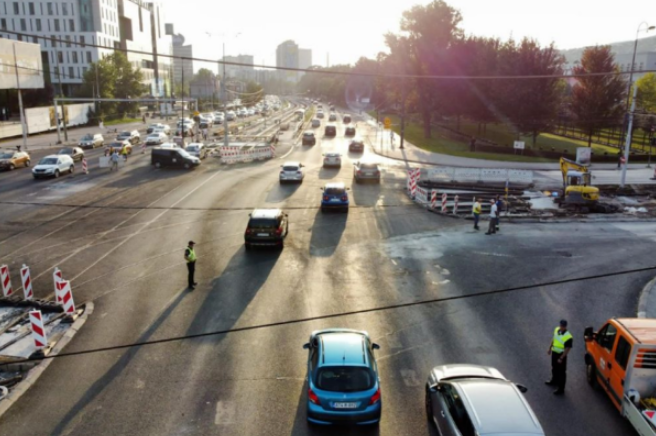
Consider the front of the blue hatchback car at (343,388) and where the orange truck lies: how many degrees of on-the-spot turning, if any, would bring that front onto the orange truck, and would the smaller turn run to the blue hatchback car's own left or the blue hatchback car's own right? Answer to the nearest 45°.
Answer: approximately 90° to the blue hatchback car's own right

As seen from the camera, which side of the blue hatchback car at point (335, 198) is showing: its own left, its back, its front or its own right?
back

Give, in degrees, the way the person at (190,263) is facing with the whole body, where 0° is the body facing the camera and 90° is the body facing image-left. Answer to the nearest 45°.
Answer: approximately 270°

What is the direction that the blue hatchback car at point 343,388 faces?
away from the camera

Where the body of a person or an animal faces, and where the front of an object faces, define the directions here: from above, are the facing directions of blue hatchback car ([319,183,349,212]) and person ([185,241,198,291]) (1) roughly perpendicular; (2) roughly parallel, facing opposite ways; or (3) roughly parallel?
roughly perpendicular

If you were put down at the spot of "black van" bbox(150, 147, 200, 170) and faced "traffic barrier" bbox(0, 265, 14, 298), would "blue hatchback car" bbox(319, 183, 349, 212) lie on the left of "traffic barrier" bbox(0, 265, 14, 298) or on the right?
left

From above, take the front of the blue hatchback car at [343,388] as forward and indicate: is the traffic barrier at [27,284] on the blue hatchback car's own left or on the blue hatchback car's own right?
on the blue hatchback car's own left

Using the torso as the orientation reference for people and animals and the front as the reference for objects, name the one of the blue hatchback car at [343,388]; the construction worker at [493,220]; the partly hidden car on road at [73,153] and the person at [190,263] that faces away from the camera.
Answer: the blue hatchback car
